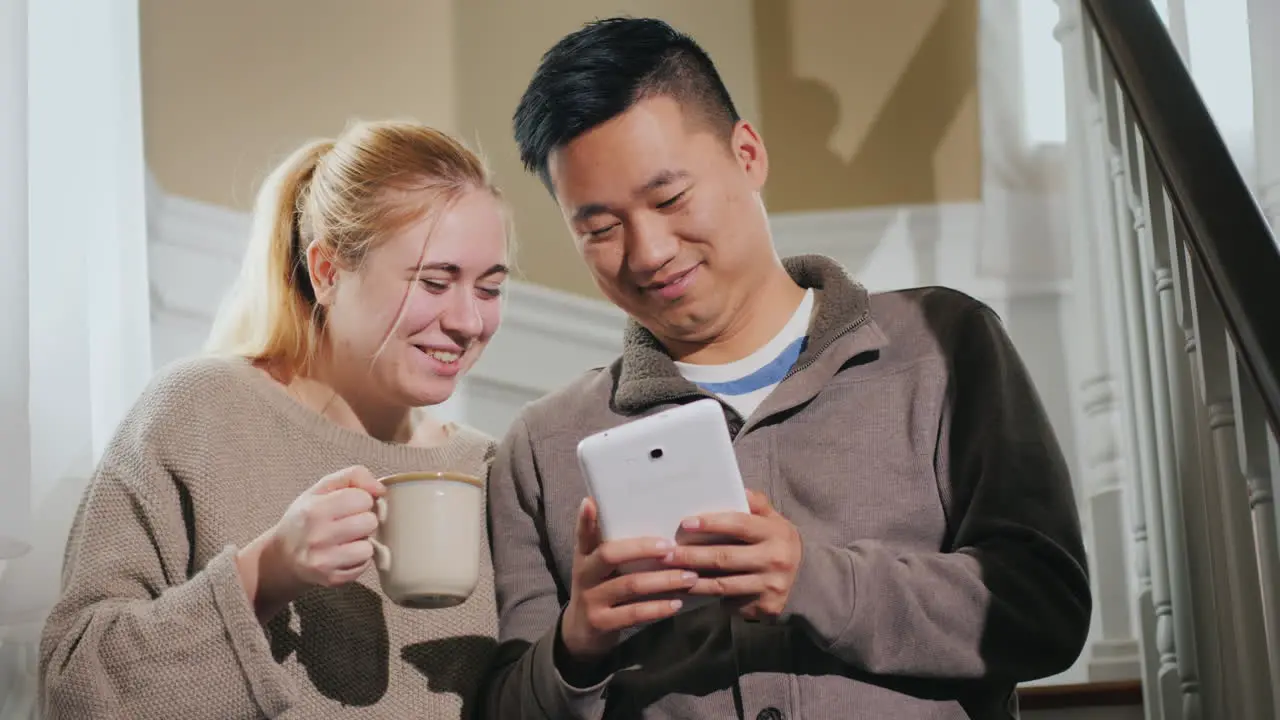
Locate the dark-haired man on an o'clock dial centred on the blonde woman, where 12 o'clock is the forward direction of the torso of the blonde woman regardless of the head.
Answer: The dark-haired man is roughly at 11 o'clock from the blonde woman.

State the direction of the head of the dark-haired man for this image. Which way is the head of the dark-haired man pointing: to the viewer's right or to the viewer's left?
to the viewer's left

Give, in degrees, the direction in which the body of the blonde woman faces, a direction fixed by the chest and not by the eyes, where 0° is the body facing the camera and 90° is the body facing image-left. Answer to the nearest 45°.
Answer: approximately 315°

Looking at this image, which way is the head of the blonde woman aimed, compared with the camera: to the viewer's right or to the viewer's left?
to the viewer's right

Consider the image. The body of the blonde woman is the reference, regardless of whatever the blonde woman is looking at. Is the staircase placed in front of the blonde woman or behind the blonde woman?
in front
